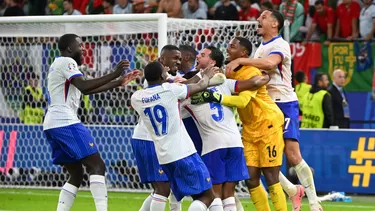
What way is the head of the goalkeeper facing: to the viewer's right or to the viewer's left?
to the viewer's left

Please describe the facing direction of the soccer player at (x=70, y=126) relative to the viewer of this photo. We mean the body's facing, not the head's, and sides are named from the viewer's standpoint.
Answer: facing to the right of the viewer

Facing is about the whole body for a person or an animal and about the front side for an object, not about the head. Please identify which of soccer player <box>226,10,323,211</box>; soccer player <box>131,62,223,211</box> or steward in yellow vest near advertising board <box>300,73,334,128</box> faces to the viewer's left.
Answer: soccer player <box>226,10,323,211</box>

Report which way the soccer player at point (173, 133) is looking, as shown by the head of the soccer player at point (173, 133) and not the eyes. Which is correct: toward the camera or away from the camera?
away from the camera

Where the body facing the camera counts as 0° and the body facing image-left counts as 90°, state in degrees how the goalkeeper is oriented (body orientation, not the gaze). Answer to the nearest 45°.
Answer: approximately 45°

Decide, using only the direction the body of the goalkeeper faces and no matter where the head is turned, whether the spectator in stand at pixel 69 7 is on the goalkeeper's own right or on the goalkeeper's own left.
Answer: on the goalkeeper's own right

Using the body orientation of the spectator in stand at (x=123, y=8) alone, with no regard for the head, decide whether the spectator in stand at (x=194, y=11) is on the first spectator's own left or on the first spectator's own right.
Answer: on the first spectator's own left

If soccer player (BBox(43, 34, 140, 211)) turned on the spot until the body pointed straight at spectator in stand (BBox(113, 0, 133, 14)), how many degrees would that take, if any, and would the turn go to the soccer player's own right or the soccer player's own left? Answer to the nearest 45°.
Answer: approximately 90° to the soccer player's own left

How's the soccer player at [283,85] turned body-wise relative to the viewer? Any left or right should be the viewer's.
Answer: facing to the left of the viewer

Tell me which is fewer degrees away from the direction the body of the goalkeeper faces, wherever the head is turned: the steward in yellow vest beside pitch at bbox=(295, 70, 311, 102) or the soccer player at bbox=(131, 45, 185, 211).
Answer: the soccer player
